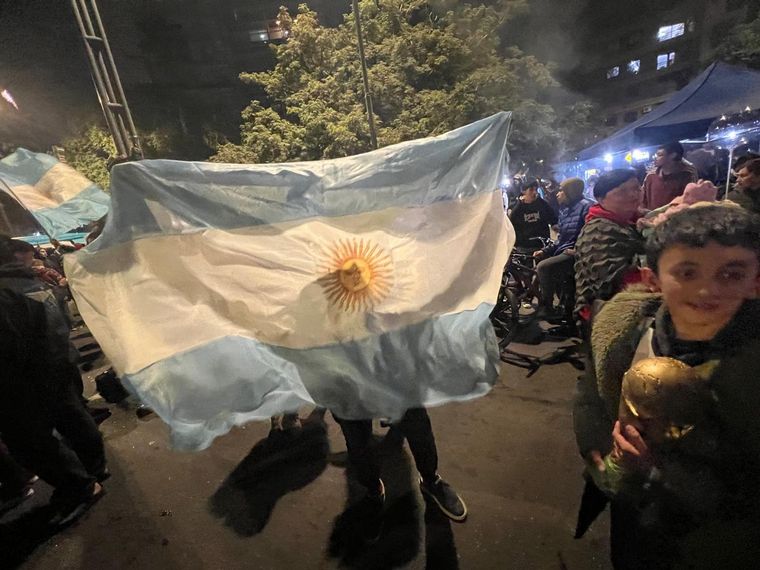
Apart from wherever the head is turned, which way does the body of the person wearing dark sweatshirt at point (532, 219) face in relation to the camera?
toward the camera

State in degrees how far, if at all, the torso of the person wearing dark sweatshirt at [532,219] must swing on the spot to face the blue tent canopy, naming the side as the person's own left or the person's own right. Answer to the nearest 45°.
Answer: approximately 135° to the person's own left

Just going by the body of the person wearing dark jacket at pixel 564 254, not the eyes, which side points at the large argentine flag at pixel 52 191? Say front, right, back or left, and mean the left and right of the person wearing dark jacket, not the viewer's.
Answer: front

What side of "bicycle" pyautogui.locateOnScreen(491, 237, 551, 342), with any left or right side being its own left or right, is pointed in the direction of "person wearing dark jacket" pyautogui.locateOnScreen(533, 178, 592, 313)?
left

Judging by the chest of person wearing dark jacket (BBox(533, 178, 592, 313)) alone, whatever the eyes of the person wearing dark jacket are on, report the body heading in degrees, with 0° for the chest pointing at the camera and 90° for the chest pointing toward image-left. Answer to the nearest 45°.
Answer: approximately 90°

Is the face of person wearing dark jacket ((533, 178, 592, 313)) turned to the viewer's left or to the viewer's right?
to the viewer's left

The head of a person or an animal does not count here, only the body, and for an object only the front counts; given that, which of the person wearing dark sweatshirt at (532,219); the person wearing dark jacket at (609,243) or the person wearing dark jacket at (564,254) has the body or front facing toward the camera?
the person wearing dark sweatshirt at (532,219)

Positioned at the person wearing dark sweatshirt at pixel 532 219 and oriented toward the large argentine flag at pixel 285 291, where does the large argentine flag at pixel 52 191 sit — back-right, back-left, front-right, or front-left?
front-right

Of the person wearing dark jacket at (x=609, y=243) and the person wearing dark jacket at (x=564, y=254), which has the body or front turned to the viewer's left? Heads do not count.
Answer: the person wearing dark jacket at (x=564, y=254)

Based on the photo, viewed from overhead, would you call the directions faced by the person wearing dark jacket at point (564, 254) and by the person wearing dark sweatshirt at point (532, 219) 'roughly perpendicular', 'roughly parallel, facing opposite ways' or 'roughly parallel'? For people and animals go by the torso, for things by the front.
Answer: roughly perpendicular

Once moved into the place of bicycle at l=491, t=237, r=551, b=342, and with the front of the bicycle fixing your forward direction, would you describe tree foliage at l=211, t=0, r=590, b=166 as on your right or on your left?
on your right

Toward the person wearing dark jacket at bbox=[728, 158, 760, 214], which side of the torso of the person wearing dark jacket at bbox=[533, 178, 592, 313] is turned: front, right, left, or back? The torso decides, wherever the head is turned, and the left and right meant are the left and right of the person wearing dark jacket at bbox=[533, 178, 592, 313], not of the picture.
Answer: back
